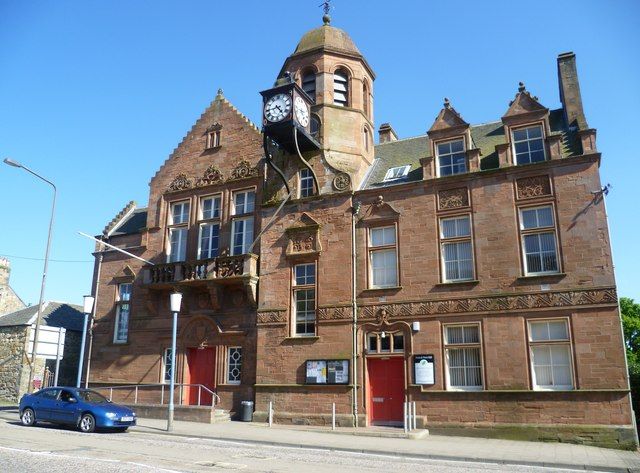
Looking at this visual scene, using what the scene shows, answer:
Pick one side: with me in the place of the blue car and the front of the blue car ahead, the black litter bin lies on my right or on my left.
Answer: on my left

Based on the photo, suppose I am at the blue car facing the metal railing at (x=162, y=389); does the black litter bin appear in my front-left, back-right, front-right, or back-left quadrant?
front-right

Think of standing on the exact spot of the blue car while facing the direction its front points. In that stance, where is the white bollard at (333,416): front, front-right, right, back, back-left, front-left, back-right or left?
front-left

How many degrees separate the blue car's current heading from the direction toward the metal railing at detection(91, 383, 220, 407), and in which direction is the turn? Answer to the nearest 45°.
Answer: approximately 90° to its left

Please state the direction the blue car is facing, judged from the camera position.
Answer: facing the viewer and to the right of the viewer
